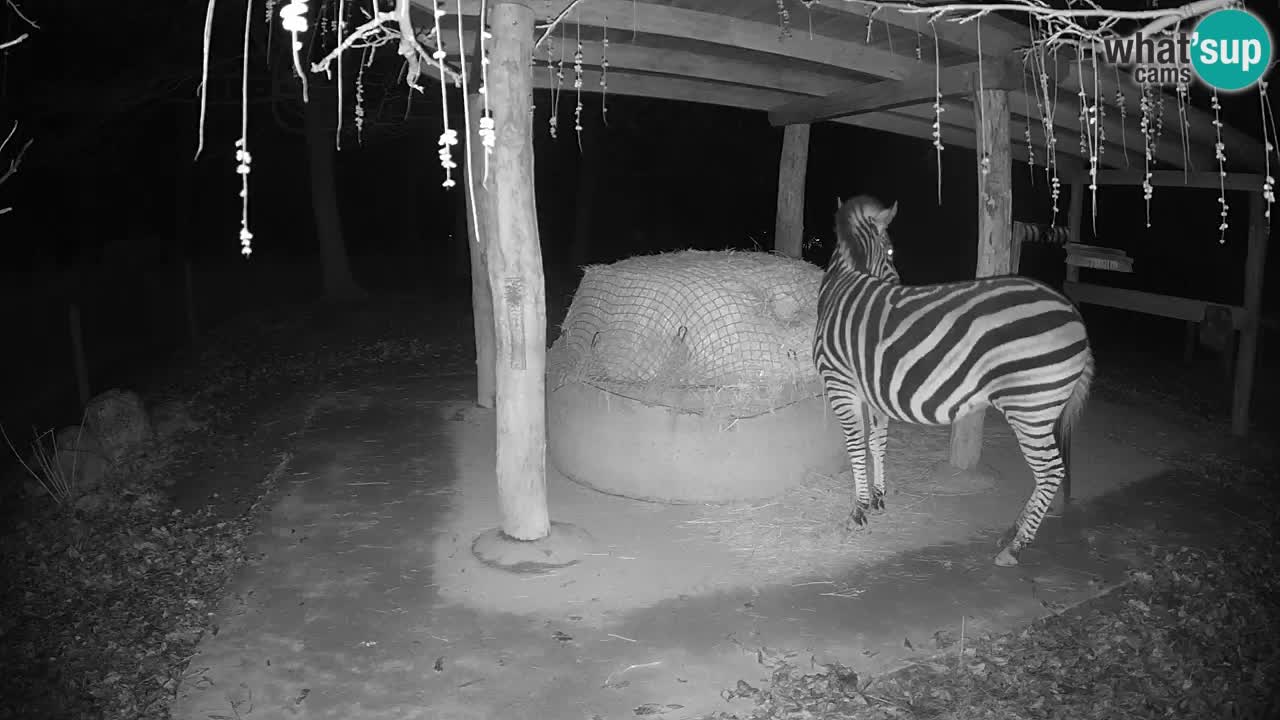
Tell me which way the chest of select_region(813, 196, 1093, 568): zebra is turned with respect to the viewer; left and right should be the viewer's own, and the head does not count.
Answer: facing away from the viewer and to the left of the viewer

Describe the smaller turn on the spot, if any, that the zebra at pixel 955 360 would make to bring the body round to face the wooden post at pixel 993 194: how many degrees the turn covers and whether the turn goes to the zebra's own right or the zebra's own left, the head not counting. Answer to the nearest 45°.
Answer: approximately 45° to the zebra's own right

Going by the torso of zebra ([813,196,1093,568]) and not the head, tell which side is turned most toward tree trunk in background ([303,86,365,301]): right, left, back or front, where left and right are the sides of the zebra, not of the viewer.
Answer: front

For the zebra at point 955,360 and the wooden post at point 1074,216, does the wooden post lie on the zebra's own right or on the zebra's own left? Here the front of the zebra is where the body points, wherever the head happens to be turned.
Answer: on the zebra's own right

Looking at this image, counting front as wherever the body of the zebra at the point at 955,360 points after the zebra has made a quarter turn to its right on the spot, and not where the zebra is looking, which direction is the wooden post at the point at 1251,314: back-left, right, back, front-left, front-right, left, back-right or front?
front

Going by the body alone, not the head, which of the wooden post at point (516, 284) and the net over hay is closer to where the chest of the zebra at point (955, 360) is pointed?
the net over hay

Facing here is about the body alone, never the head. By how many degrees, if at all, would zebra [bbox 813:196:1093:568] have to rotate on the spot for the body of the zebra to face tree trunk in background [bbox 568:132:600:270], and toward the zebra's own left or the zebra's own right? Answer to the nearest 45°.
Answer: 0° — it already faces it

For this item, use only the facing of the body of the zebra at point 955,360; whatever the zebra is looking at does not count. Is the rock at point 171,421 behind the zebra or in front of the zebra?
in front

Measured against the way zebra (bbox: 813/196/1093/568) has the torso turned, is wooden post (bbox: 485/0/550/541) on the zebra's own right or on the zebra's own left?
on the zebra's own left

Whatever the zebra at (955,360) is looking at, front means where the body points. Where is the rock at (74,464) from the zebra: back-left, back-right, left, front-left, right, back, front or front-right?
front-left

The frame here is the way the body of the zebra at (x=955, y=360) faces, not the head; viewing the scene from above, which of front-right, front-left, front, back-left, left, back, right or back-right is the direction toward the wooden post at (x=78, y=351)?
front-left

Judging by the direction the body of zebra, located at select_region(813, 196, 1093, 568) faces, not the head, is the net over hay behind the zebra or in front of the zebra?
in front
